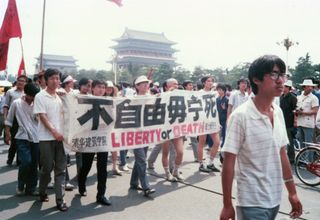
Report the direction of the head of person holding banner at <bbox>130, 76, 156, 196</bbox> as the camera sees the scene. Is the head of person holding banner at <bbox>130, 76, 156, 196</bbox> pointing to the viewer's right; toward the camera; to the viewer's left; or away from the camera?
toward the camera

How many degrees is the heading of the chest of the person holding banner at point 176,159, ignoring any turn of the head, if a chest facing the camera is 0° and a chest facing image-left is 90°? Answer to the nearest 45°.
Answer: approximately 315°

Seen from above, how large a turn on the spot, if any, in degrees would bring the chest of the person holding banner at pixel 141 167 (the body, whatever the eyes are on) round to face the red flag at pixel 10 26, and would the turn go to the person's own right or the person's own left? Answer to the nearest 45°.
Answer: approximately 180°

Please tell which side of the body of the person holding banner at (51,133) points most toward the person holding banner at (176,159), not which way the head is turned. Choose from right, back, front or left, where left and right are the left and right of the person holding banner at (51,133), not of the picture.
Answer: left

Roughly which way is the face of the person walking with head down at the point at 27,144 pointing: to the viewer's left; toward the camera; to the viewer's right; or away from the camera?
toward the camera

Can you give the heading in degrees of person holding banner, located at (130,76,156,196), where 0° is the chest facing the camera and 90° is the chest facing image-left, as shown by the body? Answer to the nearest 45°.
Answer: approximately 315°

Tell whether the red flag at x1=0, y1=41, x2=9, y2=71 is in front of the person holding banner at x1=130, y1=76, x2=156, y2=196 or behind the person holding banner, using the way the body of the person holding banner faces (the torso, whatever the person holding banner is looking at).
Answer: behind

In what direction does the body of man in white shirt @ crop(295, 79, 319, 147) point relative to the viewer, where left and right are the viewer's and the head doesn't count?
facing the viewer and to the left of the viewer

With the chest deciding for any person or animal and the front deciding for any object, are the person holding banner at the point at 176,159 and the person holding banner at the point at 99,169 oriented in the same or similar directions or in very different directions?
same or similar directions

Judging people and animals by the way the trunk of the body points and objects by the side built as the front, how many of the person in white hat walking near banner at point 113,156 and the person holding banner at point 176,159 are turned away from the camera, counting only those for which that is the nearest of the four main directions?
0

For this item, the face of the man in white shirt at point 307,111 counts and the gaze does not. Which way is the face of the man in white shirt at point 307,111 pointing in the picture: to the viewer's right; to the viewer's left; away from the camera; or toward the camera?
toward the camera

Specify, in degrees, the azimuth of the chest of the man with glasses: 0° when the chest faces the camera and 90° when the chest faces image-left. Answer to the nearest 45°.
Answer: approximately 315°

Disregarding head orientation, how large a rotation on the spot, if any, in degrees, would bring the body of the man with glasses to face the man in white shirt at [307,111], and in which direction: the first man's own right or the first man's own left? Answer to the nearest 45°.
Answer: approximately 135° to the first man's own left

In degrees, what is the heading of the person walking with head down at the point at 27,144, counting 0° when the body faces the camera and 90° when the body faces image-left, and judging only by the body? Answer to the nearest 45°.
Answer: approximately 315°

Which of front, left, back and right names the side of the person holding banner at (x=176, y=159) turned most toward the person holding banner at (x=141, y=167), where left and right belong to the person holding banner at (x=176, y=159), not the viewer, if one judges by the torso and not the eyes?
right

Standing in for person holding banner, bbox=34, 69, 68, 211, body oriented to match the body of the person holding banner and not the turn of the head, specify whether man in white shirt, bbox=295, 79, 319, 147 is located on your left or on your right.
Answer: on your left

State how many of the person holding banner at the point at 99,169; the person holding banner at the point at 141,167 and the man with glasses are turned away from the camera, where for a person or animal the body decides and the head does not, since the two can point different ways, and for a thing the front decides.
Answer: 0
